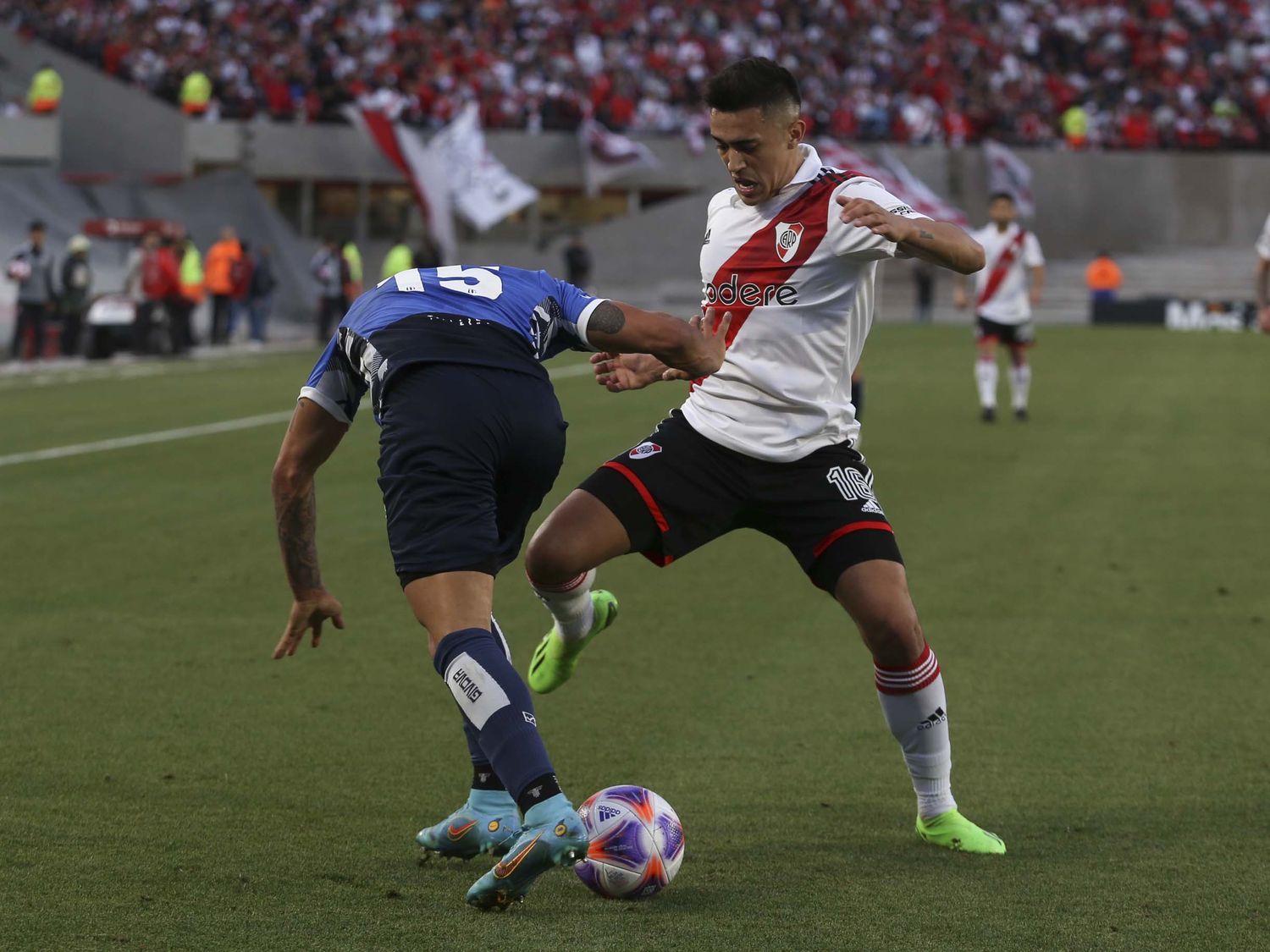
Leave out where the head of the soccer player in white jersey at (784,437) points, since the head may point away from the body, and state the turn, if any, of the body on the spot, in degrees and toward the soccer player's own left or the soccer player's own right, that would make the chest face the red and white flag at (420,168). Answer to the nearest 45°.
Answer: approximately 135° to the soccer player's own right

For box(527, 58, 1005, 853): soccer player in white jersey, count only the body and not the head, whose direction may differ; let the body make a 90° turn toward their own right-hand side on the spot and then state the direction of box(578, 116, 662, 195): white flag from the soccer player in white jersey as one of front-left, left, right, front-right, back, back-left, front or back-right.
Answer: front-right

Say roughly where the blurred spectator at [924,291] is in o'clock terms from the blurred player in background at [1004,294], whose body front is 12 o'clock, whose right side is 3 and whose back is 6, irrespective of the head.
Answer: The blurred spectator is roughly at 6 o'clock from the blurred player in background.

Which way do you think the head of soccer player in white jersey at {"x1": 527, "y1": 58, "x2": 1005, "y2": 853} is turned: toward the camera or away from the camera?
toward the camera

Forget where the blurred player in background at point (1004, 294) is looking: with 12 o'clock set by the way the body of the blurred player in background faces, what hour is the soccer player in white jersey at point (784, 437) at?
The soccer player in white jersey is roughly at 12 o'clock from the blurred player in background.

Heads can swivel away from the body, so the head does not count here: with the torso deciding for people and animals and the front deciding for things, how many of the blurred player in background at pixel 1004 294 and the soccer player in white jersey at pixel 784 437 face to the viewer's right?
0

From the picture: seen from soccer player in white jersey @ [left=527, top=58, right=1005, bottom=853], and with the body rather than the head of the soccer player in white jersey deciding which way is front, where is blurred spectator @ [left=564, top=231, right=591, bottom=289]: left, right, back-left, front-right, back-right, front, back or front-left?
back-right

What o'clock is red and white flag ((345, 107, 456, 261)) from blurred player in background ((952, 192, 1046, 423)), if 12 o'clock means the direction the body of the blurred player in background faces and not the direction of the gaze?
The red and white flag is roughly at 5 o'clock from the blurred player in background.

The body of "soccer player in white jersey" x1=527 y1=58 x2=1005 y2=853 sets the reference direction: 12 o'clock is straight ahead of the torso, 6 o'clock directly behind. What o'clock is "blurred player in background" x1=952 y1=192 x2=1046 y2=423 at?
The blurred player in background is roughly at 5 o'clock from the soccer player in white jersey.

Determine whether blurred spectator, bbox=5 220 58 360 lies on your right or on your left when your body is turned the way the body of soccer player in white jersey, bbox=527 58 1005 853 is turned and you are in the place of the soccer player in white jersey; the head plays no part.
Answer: on your right

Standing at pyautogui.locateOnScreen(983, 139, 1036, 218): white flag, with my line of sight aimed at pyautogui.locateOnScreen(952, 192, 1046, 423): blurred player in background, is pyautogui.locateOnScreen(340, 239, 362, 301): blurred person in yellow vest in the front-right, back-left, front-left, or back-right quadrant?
front-right

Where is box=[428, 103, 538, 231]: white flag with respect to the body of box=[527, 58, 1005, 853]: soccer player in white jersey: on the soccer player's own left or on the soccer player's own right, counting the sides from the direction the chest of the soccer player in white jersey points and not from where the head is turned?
on the soccer player's own right

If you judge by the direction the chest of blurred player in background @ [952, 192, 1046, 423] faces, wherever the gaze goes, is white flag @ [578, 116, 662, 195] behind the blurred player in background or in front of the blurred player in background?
behind

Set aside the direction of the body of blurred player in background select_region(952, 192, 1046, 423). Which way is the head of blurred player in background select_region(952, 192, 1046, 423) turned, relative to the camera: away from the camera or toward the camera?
toward the camera

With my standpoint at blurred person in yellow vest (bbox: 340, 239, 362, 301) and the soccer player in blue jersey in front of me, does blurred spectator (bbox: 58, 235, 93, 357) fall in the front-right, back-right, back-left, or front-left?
front-right

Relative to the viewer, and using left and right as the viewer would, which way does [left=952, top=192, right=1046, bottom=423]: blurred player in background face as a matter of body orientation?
facing the viewer

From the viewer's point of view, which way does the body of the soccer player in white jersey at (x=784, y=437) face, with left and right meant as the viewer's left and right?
facing the viewer and to the left of the viewer

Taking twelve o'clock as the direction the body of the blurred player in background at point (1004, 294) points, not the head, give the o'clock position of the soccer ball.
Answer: The soccer ball is roughly at 12 o'clock from the blurred player in background.
